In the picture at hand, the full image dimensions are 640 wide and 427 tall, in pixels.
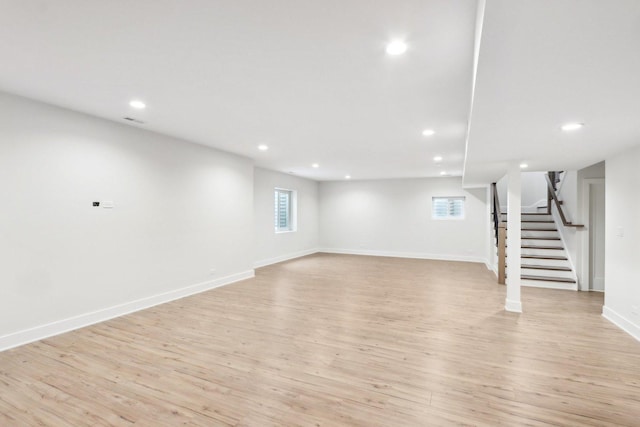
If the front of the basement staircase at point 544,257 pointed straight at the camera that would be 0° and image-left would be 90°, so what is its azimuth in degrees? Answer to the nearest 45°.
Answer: approximately 0°

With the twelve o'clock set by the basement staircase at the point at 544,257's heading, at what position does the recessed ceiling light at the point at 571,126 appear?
The recessed ceiling light is roughly at 12 o'clock from the basement staircase.

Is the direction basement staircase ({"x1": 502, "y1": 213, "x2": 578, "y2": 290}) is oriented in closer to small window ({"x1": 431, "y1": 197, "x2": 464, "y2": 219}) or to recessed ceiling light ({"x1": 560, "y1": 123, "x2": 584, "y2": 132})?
the recessed ceiling light

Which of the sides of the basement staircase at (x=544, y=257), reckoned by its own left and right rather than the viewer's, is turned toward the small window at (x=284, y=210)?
right

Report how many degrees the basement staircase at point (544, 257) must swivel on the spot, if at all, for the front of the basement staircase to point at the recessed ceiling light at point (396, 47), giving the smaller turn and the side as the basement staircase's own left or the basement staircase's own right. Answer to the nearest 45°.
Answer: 0° — it already faces it

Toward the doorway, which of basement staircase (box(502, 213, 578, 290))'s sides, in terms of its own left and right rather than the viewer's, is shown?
left

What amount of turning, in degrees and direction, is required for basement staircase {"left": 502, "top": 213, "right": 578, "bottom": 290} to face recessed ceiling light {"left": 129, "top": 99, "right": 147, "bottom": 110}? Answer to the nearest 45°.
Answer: approximately 45° to its right
